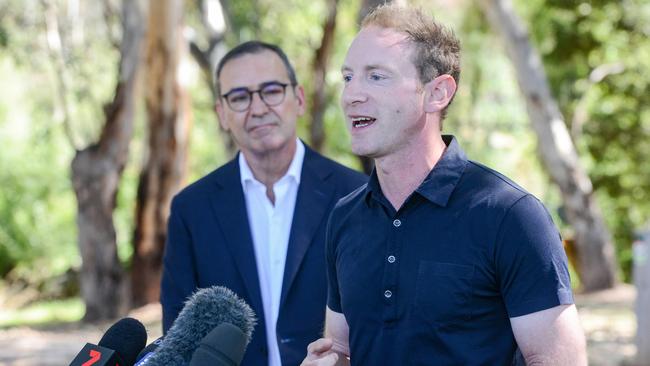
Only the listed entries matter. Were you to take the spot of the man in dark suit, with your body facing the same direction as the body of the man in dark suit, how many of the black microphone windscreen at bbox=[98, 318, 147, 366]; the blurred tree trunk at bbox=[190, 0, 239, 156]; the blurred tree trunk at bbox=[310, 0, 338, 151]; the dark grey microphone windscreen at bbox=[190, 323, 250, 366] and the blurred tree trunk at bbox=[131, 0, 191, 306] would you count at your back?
3

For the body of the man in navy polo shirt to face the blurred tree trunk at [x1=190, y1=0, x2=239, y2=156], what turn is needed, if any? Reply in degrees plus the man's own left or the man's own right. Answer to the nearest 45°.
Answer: approximately 135° to the man's own right

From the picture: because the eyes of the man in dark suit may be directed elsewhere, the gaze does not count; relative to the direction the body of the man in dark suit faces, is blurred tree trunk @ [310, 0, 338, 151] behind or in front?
behind

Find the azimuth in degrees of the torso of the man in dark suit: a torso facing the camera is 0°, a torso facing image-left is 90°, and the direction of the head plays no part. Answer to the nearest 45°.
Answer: approximately 0°

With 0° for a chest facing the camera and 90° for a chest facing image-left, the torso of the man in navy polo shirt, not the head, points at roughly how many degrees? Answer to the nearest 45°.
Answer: approximately 45°

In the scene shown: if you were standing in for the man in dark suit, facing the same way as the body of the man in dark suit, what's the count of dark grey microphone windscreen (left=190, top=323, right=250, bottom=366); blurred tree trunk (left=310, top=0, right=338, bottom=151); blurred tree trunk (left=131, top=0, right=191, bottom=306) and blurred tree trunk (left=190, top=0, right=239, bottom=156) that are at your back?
3

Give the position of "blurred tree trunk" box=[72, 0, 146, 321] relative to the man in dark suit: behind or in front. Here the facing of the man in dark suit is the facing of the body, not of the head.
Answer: behind
